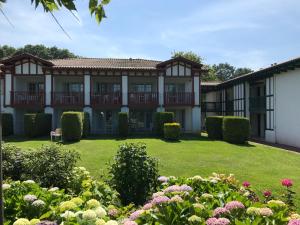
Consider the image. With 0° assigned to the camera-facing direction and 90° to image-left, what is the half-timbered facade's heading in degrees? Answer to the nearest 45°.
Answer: approximately 45°

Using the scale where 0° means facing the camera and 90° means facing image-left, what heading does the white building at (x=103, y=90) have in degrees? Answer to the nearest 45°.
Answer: approximately 0°

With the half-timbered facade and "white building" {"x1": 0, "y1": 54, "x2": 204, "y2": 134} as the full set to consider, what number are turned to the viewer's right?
0

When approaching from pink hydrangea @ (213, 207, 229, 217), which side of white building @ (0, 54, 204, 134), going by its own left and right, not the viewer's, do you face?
front

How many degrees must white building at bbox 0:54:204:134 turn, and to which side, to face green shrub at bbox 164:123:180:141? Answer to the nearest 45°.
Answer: approximately 45° to its left

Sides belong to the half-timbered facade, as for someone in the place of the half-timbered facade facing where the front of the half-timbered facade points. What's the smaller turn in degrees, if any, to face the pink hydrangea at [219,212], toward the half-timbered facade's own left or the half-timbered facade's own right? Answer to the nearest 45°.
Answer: approximately 45° to the half-timbered facade's own left
